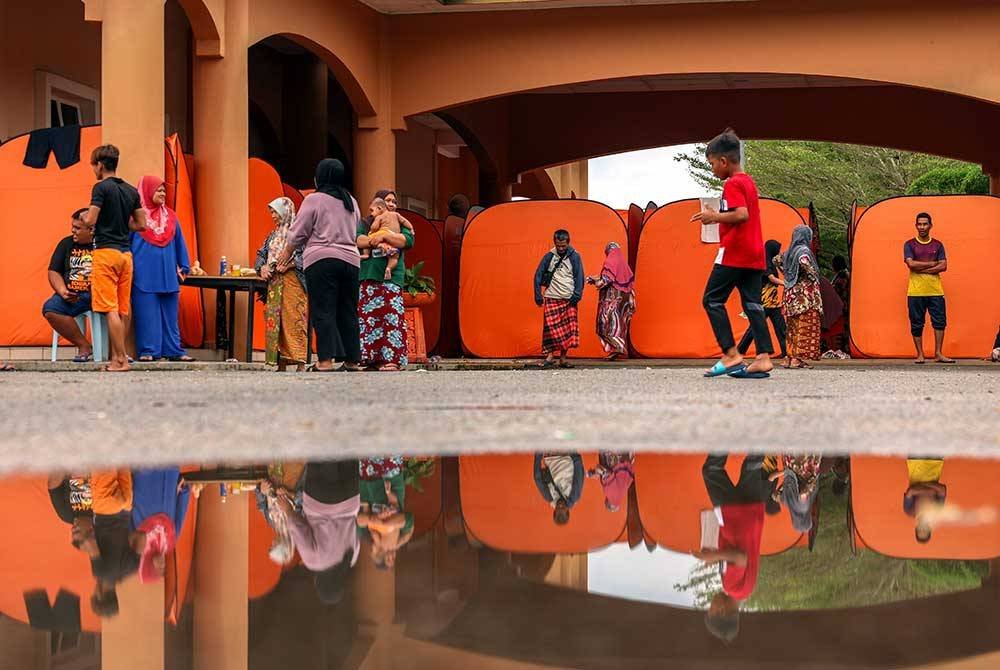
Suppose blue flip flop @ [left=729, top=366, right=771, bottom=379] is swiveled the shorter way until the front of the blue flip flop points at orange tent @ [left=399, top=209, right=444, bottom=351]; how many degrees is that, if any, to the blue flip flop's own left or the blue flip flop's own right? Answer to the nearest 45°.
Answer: approximately 45° to the blue flip flop's own right

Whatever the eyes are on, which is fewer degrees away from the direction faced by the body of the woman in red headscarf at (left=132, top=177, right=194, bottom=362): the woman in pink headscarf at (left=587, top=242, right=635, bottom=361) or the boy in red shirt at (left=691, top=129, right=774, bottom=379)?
the boy in red shirt

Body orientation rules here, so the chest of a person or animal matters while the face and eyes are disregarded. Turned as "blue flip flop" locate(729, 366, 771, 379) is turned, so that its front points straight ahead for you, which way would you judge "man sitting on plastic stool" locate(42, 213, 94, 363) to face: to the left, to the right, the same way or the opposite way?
to the left

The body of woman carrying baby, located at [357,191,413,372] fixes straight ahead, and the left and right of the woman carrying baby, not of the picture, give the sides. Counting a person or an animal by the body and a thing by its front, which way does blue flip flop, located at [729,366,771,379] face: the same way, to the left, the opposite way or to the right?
to the right

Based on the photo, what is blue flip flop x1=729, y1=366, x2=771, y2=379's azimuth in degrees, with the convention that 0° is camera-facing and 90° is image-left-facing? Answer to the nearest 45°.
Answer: approximately 90°

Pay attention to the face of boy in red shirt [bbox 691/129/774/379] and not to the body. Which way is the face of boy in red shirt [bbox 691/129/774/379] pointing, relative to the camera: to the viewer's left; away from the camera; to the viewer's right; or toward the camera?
to the viewer's left

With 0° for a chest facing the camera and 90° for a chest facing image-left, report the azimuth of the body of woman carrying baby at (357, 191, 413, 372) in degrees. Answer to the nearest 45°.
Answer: approximately 0°

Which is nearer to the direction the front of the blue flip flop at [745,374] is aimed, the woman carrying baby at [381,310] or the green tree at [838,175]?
the woman carrying baby

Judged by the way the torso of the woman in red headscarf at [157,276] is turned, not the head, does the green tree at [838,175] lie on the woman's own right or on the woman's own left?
on the woman's own left

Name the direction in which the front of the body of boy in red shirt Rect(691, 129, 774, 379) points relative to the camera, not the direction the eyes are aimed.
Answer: to the viewer's left
